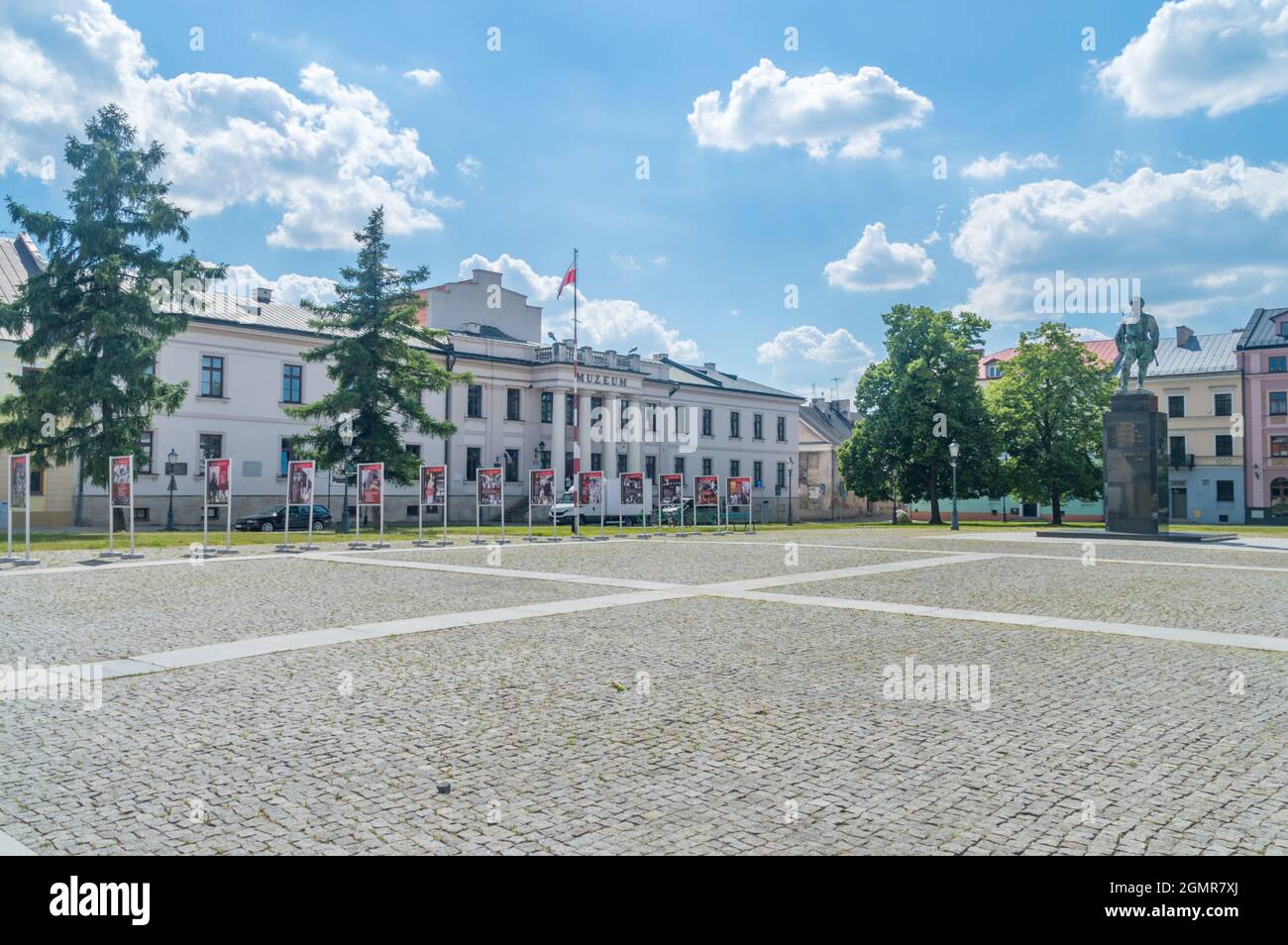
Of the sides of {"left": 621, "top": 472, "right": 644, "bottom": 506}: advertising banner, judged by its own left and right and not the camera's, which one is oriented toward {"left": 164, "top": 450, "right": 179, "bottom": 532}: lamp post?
right

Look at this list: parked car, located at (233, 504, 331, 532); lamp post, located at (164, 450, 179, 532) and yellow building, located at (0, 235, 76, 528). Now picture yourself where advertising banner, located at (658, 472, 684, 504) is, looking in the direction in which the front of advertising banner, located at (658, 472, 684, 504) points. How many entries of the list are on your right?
3

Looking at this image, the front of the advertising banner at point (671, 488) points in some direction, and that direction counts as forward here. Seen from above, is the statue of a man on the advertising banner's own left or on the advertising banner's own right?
on the advertising banner's own left

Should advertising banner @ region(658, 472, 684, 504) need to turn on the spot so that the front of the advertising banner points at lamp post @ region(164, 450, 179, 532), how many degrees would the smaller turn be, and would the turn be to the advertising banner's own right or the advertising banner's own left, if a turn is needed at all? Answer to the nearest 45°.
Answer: approximately 90° to the advertising banner's own right

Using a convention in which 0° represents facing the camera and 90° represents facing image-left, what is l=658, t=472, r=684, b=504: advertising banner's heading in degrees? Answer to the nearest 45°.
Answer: approximately 0°

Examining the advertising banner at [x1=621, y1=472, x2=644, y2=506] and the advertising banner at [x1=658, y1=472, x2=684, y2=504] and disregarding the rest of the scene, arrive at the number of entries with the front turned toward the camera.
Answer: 2
